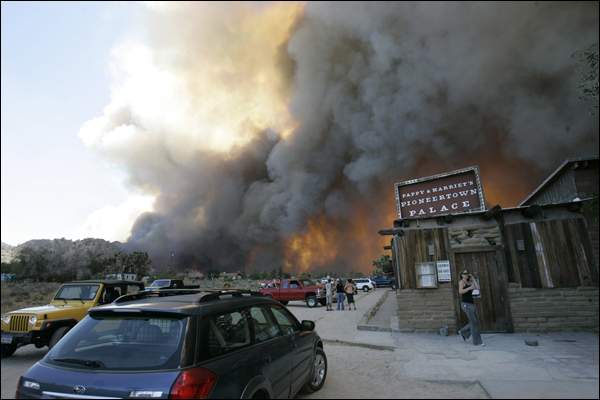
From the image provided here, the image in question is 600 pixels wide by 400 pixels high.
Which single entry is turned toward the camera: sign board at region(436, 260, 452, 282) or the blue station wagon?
the sign board

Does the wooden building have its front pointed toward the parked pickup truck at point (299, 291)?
no

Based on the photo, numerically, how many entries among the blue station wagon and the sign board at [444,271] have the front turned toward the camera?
1

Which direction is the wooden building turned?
toward the camera

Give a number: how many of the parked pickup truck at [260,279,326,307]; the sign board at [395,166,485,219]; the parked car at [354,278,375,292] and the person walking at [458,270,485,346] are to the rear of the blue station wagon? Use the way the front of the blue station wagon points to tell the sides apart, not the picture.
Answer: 0

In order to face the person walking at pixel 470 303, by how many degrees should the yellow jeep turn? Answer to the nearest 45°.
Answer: approximately 90° to its left

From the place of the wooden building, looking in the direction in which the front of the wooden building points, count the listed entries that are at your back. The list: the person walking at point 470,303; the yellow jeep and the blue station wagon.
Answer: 0

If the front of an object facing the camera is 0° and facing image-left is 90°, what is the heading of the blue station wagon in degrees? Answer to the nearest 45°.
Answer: approximately 225°

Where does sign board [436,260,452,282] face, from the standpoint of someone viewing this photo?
facing the viewer

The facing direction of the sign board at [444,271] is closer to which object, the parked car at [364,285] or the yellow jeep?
the yellow jeep

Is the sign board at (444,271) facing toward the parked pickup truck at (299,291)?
no

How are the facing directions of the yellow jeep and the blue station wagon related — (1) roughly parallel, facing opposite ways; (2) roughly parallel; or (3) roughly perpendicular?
roughly parallel, facing opposite ways

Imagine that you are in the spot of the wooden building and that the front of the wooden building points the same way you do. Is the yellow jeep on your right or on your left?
on your right

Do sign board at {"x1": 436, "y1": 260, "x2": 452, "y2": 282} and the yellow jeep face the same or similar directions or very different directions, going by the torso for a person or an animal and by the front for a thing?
same or similar directions

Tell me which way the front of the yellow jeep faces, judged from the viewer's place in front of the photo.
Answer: facing the viewer and to the left of the viewer

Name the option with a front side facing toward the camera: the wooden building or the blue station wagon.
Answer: the wooden building
